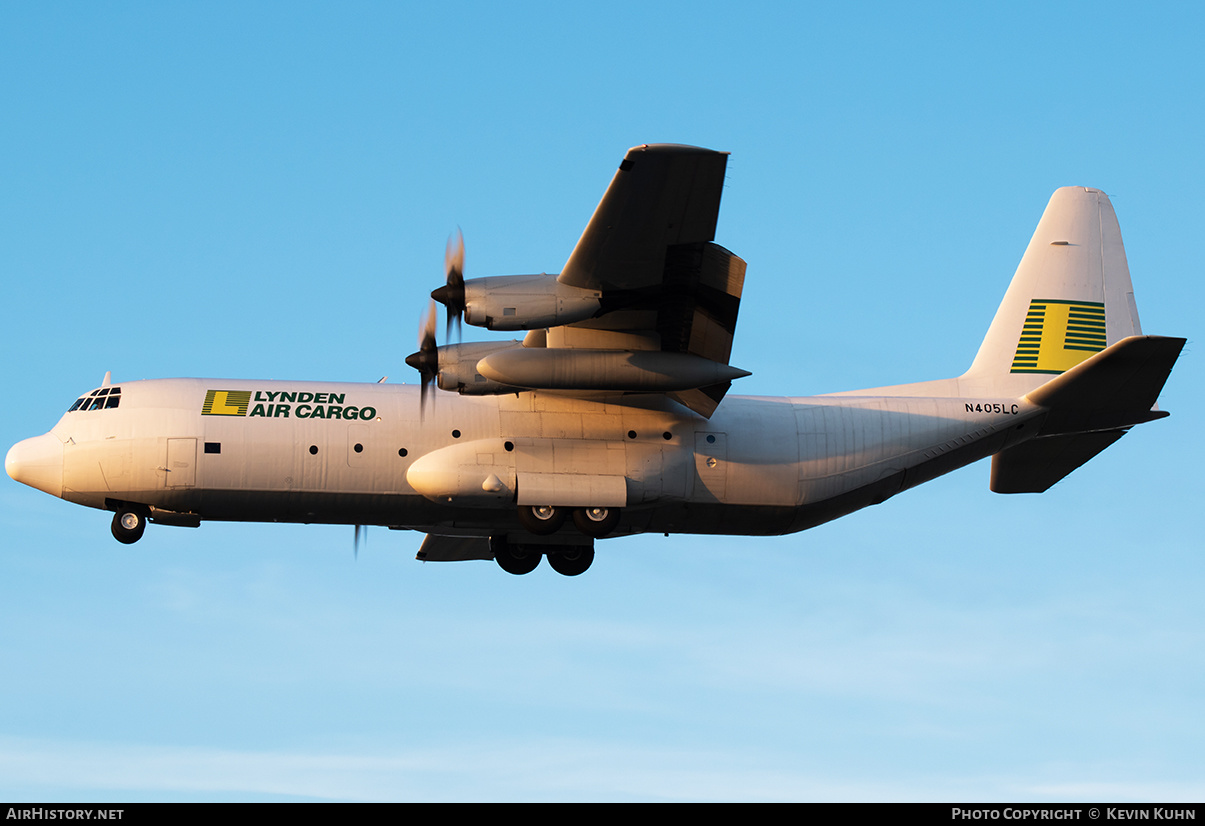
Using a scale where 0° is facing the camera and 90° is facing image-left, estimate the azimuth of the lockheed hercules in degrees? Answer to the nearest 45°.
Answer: approximately 90°
